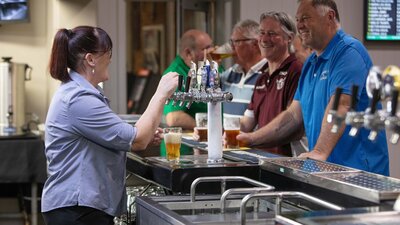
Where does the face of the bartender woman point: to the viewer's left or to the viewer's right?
to the viewer's right

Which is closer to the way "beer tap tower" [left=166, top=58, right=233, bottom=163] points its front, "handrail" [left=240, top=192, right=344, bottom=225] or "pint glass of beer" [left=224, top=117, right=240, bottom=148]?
the handrail

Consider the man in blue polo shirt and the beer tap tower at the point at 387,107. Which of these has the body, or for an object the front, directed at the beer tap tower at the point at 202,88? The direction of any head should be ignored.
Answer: the man in blue polo shirt

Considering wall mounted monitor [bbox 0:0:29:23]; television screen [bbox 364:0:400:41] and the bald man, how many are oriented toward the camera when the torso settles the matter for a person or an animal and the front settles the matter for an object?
2

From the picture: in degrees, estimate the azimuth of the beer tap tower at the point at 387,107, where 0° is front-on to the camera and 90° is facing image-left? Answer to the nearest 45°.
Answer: approximately 45°

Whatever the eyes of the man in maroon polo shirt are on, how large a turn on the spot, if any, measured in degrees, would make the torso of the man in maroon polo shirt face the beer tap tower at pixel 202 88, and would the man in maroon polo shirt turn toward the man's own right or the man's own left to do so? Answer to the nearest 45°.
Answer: approximately 45° to the man's own left

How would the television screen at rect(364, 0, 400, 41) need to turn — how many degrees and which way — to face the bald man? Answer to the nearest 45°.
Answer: approximately 45° to its right

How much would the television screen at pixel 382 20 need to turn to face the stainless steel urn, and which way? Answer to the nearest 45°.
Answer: approximately 45° to its right
